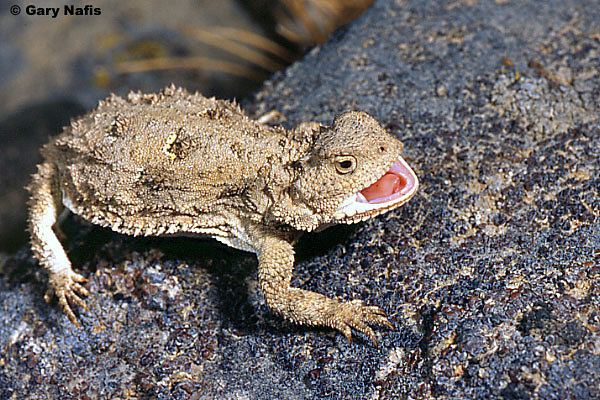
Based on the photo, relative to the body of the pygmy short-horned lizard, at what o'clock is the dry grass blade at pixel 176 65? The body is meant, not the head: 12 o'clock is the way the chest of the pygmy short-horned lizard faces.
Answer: The dry grass blade is roughly at 9 o'clock from the pygmy short-horned lizard.

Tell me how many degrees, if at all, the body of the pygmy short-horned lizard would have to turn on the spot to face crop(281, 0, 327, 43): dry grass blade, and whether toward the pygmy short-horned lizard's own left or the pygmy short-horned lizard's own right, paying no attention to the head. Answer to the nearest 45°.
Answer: approximately 45° to the pygmy short-horned lizard's own left

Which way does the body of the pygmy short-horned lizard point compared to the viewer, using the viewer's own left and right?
facing to the right of the viewer
